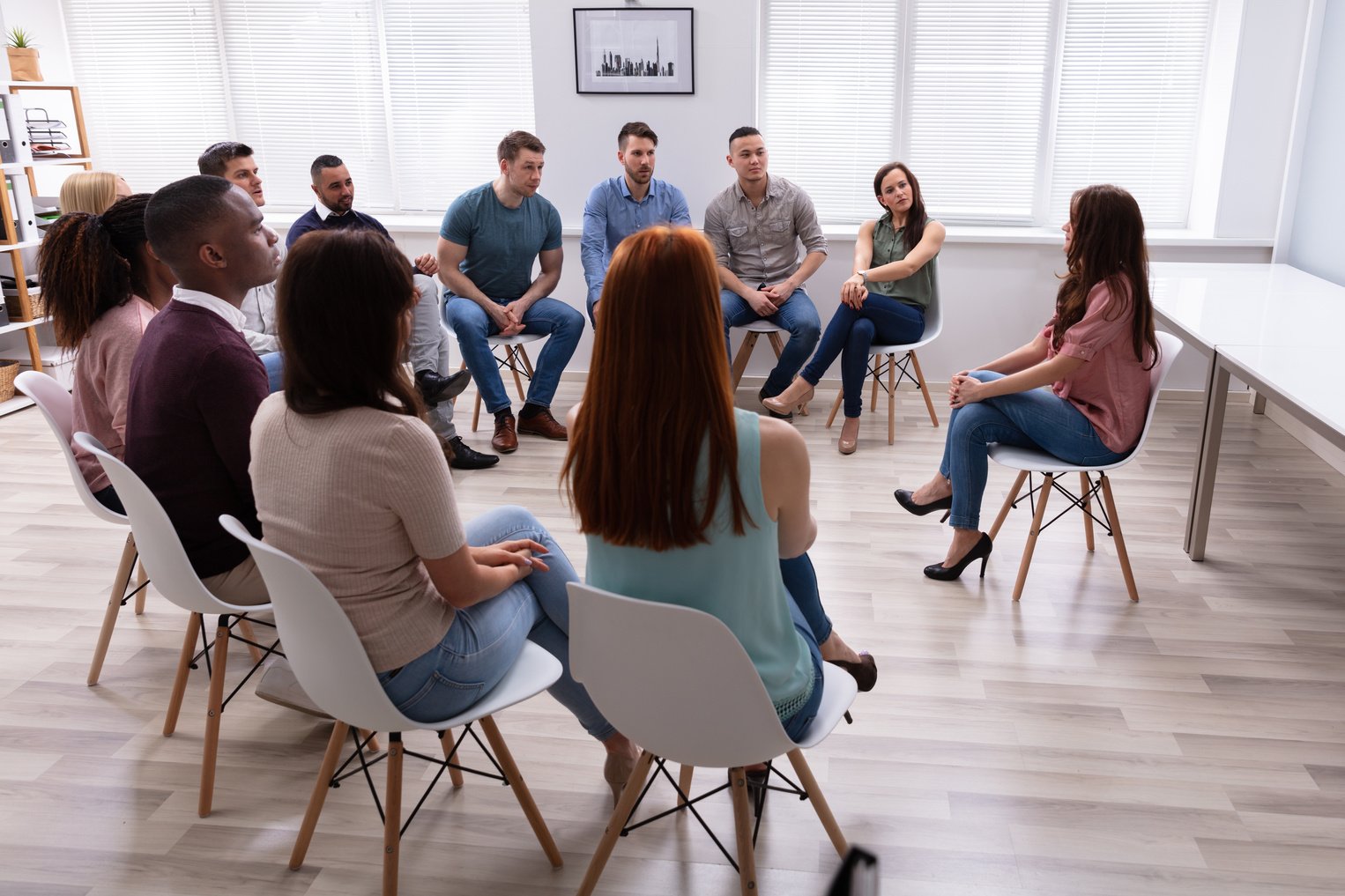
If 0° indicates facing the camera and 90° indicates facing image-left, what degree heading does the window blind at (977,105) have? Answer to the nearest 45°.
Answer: approximately 0°

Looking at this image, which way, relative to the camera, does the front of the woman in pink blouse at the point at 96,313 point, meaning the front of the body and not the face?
to the viewer's right

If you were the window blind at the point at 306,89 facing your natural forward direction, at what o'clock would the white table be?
The white table is roughly at 11 o'clock from the window blind.

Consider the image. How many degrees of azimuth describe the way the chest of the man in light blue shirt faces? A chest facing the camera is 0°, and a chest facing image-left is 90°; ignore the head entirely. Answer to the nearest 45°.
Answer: approximately 0°

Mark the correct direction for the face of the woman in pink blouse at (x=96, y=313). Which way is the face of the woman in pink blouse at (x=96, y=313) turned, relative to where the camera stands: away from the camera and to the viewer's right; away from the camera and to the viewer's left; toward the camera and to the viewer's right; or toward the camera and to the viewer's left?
away from the camera and to the viewer's right

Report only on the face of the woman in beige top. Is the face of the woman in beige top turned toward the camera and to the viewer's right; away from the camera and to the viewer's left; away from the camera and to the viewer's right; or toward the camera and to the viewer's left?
away from the camera and to the viewer's right

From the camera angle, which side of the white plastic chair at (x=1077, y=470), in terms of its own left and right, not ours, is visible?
left

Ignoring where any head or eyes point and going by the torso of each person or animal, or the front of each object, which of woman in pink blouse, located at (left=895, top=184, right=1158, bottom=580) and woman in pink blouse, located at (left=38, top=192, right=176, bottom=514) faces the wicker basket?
woman in pink blouse, located at (left=895, top=184, right=1158, bottom=580)

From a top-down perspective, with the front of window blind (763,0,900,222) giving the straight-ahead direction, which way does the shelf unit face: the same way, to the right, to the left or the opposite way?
to the left

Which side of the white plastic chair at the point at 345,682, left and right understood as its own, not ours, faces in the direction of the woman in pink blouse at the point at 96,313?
left

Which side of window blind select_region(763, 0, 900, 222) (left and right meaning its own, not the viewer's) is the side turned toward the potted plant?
right

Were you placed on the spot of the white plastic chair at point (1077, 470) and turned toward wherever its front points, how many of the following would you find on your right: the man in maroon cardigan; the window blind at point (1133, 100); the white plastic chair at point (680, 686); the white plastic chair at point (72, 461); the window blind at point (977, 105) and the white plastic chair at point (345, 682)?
2

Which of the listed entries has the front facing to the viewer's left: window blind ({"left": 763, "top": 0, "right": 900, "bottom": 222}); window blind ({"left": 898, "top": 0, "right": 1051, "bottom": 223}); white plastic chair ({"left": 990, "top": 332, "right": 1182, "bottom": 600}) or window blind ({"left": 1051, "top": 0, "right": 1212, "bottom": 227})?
the white plastic chair
